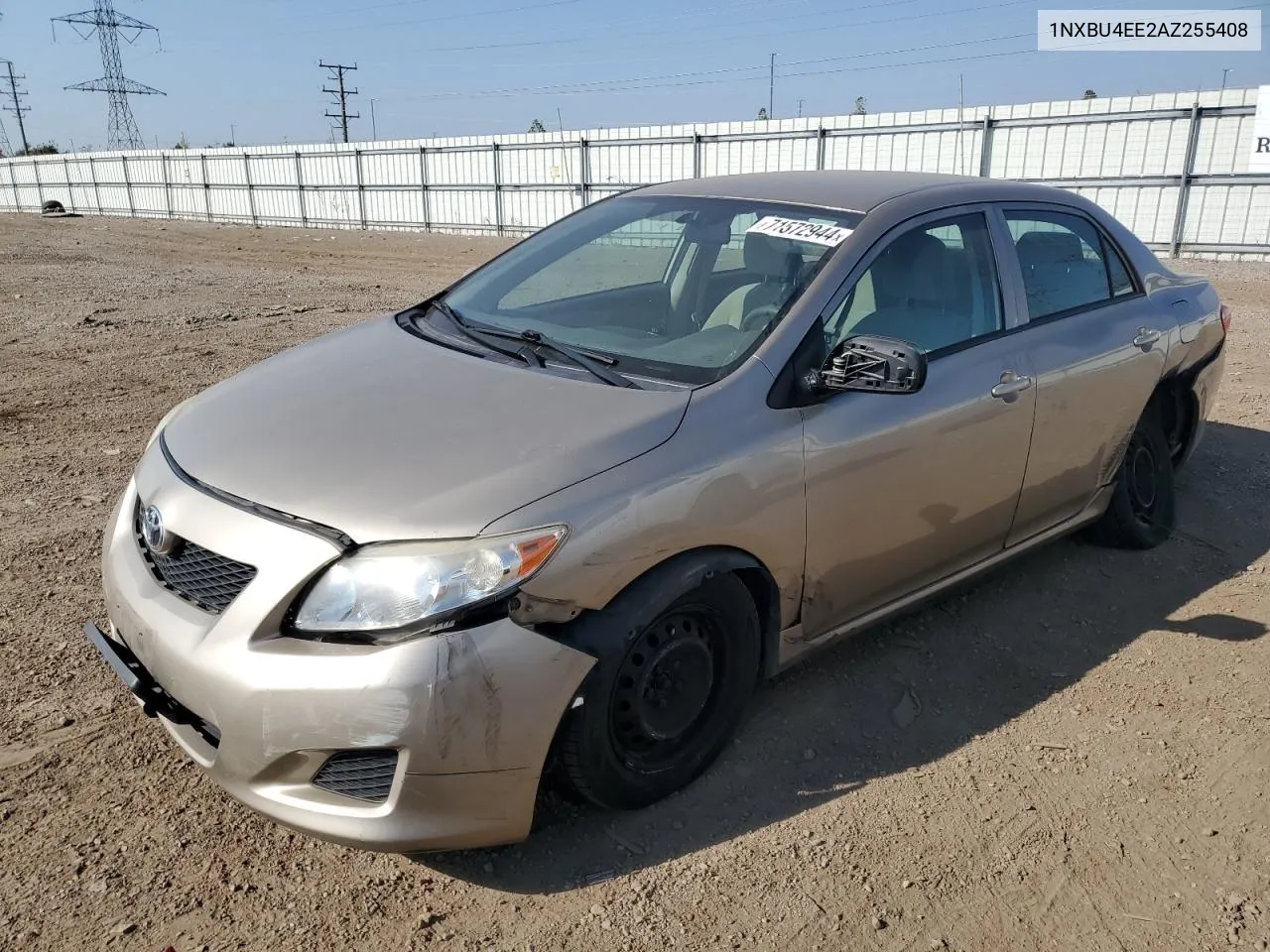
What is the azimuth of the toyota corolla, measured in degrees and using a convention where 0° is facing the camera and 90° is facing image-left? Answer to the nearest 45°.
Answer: approximately 45°

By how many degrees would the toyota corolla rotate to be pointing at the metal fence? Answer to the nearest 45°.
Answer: approximately 135° to its right
